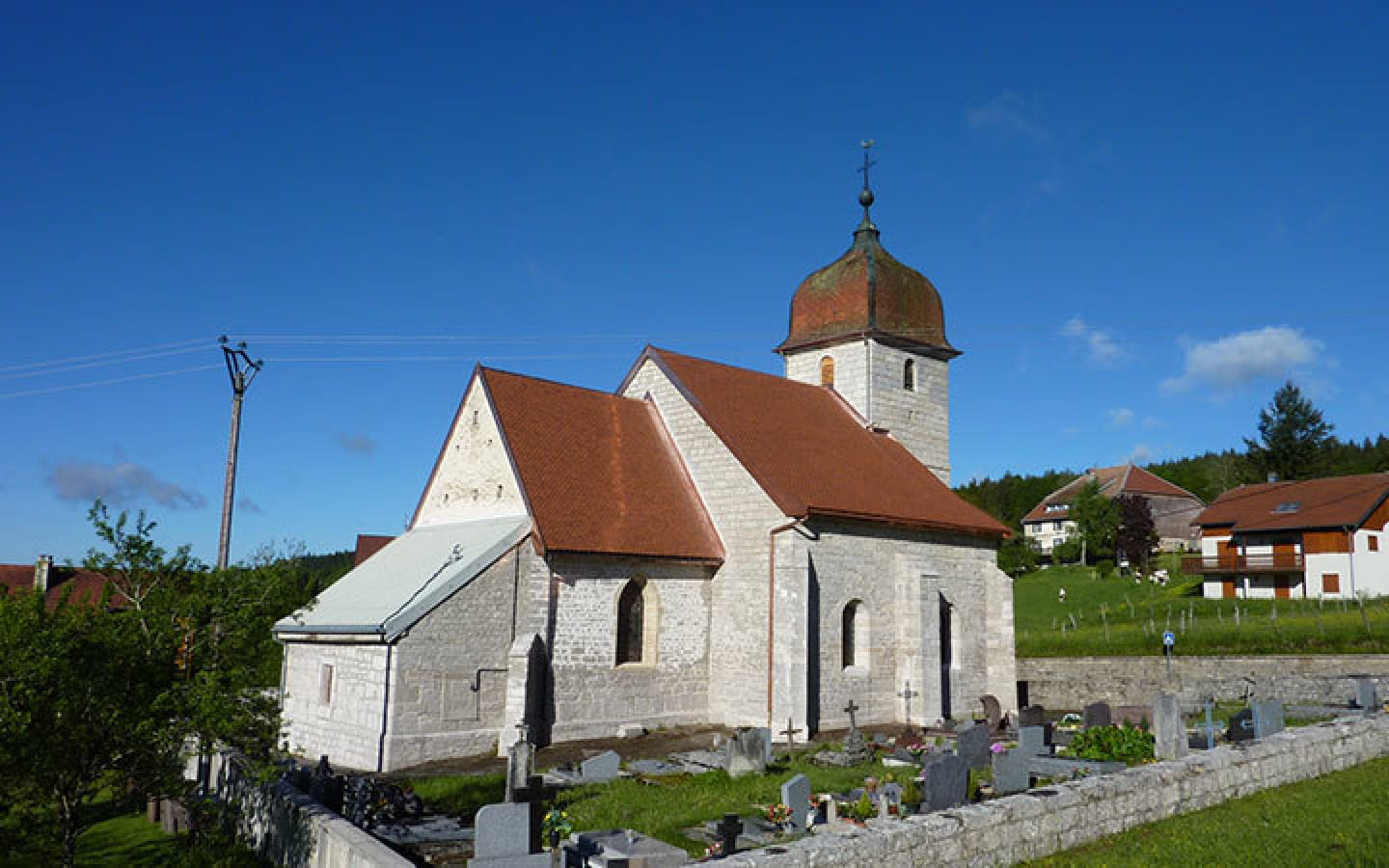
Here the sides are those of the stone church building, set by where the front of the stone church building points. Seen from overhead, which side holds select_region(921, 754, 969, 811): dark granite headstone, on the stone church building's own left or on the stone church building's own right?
on the stone church building's own right

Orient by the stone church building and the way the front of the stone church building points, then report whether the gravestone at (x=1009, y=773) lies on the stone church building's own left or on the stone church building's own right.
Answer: on the stone church building's own right

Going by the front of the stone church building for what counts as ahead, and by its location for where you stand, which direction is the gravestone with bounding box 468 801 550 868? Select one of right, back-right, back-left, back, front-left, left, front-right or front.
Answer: back-right

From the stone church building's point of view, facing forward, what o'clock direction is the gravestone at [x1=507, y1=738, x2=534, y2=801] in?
The gravestone is roughly at 5 o'clock from the stone church building.

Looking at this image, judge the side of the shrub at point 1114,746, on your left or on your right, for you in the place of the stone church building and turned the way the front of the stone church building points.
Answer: on your right

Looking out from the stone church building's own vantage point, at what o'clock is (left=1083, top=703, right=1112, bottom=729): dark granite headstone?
The dark granite headstone is roughly at 2 o'clock from the stone church building.

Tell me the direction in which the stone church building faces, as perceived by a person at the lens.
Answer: facing away from the viewer and to the right of the viewer

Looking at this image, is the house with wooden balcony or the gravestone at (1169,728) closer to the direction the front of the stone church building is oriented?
the house with wooden balcony

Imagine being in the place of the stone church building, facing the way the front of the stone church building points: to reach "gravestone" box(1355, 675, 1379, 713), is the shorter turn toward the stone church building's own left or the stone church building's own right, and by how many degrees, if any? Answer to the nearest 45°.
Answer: approximately 45° to the stone church building's own right

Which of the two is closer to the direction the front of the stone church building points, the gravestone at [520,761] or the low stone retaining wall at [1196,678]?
the low stone retaining wall
